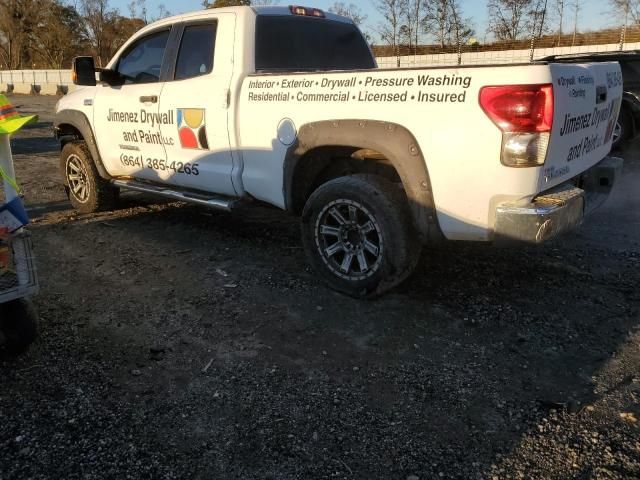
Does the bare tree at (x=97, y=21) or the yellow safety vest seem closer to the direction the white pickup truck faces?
the bare tree

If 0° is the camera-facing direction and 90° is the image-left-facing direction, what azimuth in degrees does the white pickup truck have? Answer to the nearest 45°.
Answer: approximately 135°

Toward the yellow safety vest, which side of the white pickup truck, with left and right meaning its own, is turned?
left

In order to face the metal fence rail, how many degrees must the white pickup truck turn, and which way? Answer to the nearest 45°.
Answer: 0° — it already faces it
